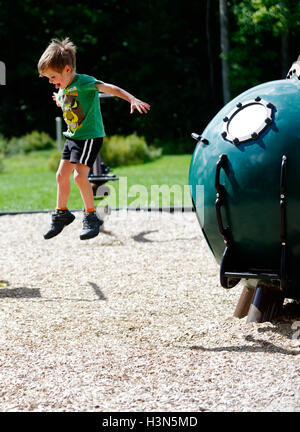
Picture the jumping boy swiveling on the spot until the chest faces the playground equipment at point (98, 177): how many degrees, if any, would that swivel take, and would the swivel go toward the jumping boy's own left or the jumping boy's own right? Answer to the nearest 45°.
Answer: approximately 135° to the jumping boy's own right

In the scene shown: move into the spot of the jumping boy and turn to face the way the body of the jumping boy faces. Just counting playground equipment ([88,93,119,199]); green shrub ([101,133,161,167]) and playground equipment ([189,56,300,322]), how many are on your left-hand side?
1

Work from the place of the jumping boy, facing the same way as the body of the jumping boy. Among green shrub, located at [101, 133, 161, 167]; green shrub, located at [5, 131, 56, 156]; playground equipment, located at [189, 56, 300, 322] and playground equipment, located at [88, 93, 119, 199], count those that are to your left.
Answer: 1

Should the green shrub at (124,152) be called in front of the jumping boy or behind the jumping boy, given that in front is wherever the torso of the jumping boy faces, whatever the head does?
behind

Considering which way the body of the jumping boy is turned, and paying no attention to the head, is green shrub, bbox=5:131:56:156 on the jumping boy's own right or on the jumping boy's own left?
on the jumping boy's own right

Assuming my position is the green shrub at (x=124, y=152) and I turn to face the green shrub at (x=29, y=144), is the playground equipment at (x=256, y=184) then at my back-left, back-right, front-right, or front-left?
back-left

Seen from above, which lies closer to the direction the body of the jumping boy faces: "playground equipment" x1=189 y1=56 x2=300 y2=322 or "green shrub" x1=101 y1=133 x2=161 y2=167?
the playground equipment
